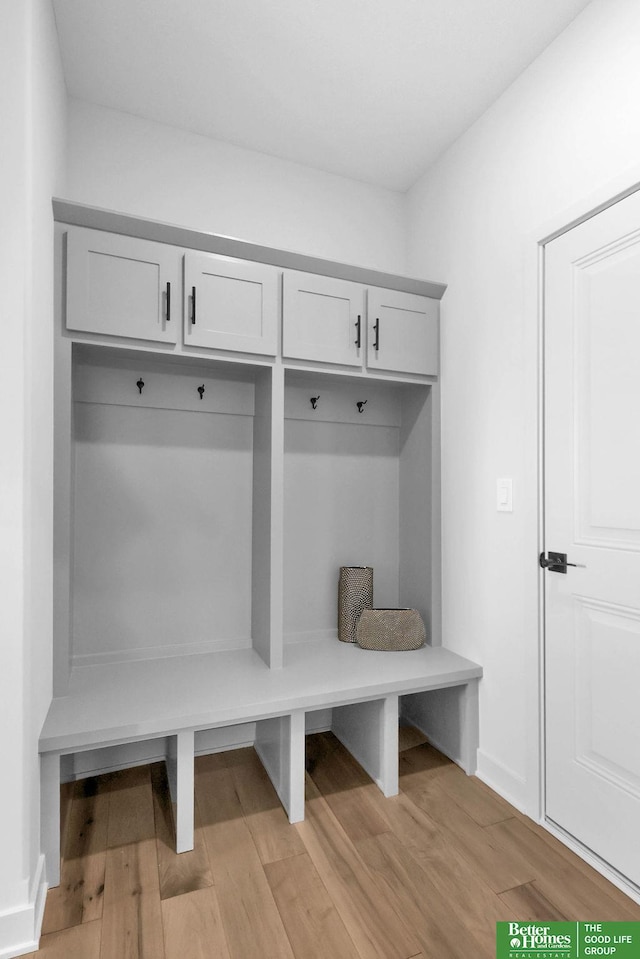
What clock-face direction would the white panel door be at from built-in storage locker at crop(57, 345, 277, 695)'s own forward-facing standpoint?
The white panel door is roughly at 10 o'clock from the built-in storage locker.

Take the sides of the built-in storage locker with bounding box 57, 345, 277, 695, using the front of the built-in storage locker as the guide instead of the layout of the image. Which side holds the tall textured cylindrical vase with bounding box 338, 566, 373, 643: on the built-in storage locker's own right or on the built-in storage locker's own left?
on the built-in storage locker's own left

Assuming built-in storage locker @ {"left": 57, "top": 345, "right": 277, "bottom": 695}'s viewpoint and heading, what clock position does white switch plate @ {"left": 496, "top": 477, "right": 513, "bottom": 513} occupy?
The white switch plate is roughly at 10 o'clock from the built-in storage locker.

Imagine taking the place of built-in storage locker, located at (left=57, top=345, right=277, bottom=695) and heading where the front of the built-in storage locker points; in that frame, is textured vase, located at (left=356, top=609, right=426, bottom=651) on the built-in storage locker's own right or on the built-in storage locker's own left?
on the built-in storage locker's own left

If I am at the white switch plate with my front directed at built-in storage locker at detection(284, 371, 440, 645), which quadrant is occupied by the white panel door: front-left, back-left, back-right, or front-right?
back-left

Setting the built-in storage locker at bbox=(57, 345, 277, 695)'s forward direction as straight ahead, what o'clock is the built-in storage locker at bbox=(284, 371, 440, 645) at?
the built-in storage locker at bbox=(284, 371, 440, 645) is roughly at 9 o'clock from the built-in storage locker at bbox=(57, 345, 277, 695).

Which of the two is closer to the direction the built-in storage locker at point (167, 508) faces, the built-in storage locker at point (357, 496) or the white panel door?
the white panel door

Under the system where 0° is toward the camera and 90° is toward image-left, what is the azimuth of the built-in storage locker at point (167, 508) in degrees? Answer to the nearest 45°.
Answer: approximately 0°
